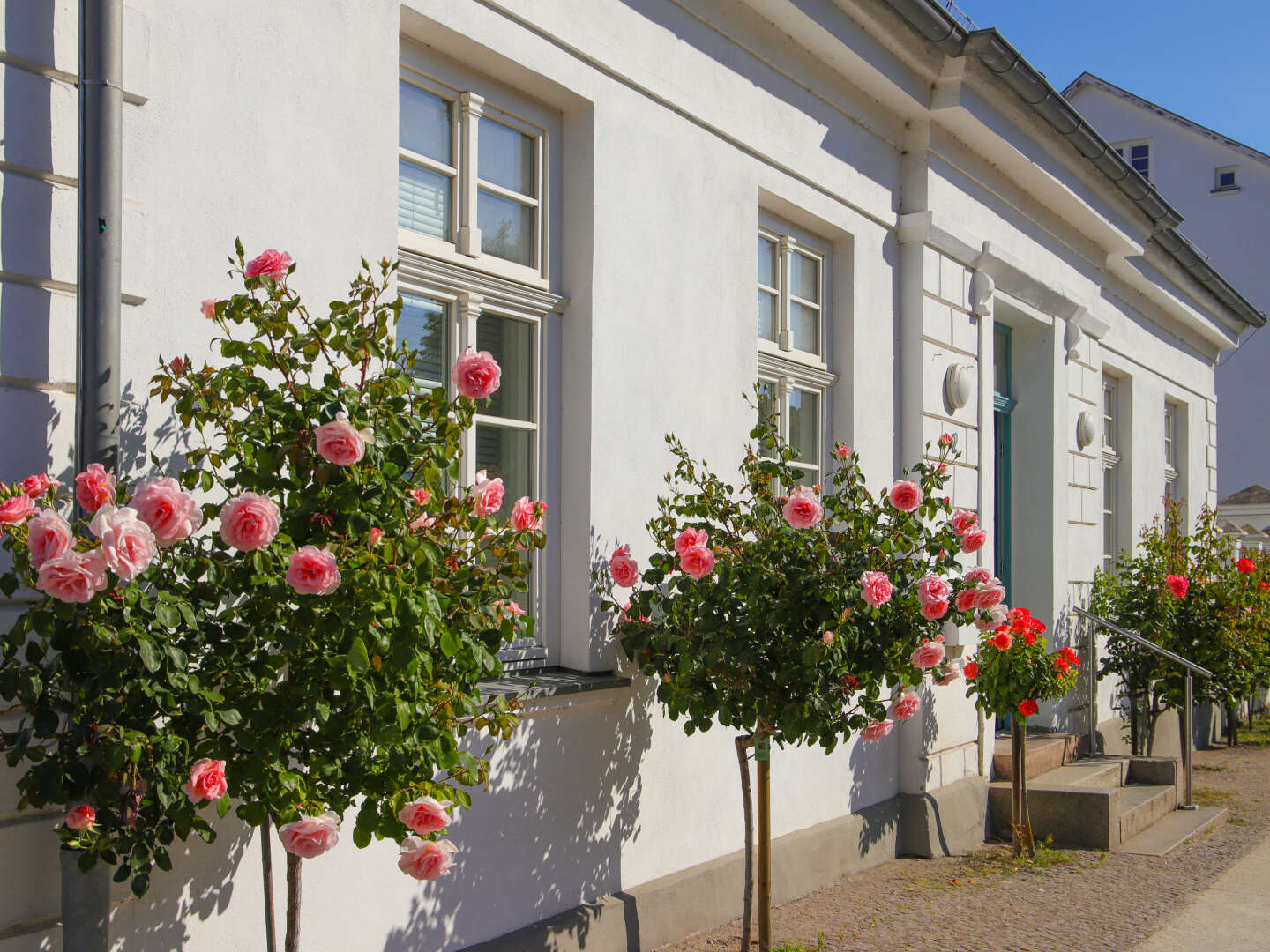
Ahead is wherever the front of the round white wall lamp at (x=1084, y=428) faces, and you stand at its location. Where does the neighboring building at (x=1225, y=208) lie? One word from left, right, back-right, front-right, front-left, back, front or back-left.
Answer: back-left

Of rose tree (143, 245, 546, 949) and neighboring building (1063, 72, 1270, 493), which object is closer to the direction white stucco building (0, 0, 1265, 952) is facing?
the rose tree

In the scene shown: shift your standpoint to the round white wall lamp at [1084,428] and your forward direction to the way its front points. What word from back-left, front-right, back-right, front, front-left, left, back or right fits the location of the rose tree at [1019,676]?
front-right

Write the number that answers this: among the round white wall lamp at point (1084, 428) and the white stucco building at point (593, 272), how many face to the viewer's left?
0

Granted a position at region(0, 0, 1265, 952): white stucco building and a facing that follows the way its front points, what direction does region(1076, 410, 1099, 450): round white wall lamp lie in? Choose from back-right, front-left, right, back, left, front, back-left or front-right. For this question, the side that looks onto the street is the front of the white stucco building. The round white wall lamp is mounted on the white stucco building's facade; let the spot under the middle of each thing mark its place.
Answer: left

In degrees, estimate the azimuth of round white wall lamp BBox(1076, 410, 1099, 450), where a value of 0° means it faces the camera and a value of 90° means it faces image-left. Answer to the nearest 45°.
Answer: approximately 315°

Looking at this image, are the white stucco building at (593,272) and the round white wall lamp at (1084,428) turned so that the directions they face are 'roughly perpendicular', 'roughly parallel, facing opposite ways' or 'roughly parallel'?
roughly parallel

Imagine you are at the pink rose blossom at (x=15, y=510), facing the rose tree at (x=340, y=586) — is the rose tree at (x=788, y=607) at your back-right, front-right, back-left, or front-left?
front-left

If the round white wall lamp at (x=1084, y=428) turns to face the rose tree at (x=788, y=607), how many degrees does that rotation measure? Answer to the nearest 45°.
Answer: approximately 45° to its right

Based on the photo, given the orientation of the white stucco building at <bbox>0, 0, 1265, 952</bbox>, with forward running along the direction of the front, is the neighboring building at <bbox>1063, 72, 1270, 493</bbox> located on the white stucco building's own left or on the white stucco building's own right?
on the white stucco building's own left

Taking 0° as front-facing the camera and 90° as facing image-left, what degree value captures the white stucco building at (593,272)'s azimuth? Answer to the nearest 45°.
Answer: approximately 315°

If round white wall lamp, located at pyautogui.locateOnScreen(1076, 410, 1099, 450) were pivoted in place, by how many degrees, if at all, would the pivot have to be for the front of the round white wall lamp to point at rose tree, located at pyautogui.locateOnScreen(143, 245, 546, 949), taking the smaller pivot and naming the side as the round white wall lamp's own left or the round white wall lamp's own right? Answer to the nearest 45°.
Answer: approximately 45° to the round white wall lamp's own right
